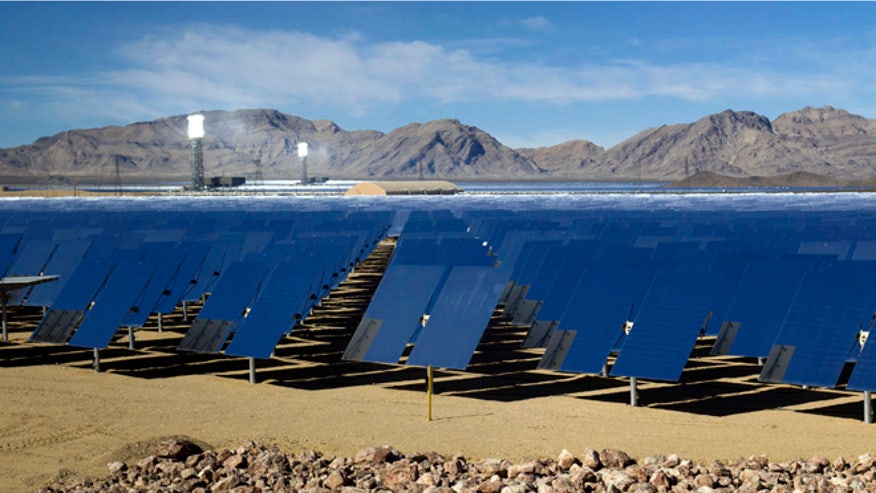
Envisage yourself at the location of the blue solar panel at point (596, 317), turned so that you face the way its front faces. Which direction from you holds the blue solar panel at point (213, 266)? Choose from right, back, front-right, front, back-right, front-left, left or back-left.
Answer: right

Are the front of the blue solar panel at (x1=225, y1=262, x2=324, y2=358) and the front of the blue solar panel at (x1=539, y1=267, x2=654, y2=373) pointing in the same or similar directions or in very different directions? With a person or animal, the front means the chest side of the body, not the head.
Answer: same or similar directions

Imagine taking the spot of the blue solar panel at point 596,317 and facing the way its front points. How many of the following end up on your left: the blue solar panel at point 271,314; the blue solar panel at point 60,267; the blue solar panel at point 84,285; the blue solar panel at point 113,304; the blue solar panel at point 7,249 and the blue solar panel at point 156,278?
0

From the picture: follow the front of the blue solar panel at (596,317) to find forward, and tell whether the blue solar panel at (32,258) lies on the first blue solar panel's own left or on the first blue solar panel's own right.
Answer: on the first blue solar panel's own right

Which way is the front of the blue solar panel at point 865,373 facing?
toward the camera

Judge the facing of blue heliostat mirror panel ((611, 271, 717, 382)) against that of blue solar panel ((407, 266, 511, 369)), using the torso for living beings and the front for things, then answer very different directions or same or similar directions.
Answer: same or similar directions

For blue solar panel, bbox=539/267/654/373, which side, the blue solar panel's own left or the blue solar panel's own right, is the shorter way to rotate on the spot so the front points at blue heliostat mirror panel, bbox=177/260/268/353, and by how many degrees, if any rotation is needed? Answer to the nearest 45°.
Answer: approximately 45° to the blue solar panel's own right

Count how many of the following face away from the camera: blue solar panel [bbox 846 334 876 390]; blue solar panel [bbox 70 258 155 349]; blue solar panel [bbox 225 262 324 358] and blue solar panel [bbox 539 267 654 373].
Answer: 0

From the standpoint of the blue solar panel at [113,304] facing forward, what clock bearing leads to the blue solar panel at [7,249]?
the blue solar panel at [7,249] is roughly at 4 o'clock from the blue solar panel at [113,304].

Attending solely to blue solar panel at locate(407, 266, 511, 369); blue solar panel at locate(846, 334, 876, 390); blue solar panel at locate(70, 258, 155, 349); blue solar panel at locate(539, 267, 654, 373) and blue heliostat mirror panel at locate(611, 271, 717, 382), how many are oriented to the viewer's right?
0

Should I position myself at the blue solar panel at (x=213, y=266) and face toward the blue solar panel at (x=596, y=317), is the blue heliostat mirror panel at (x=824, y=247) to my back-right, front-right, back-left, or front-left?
front-left

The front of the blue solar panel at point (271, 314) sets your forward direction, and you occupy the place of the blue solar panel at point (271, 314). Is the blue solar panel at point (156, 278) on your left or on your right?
on your right

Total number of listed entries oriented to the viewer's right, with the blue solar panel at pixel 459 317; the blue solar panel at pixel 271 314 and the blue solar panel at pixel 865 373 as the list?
0

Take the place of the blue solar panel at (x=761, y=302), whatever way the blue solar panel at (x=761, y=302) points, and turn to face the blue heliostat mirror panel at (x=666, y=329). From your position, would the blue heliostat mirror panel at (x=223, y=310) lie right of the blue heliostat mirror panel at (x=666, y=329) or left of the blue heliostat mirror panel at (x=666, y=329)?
right

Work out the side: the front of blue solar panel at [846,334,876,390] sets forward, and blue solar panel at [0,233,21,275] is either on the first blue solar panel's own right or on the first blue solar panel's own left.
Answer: on the first blue solar panel's own right

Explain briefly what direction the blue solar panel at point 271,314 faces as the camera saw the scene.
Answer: facing the viewer and to the left of the viewer

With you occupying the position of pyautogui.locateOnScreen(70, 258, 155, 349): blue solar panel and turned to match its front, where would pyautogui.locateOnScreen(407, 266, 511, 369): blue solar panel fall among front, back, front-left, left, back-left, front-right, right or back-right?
left

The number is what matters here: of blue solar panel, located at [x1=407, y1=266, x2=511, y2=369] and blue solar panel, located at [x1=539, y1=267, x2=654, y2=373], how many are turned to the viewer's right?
0

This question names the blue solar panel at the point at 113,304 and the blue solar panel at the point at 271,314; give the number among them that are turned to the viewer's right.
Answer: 0
